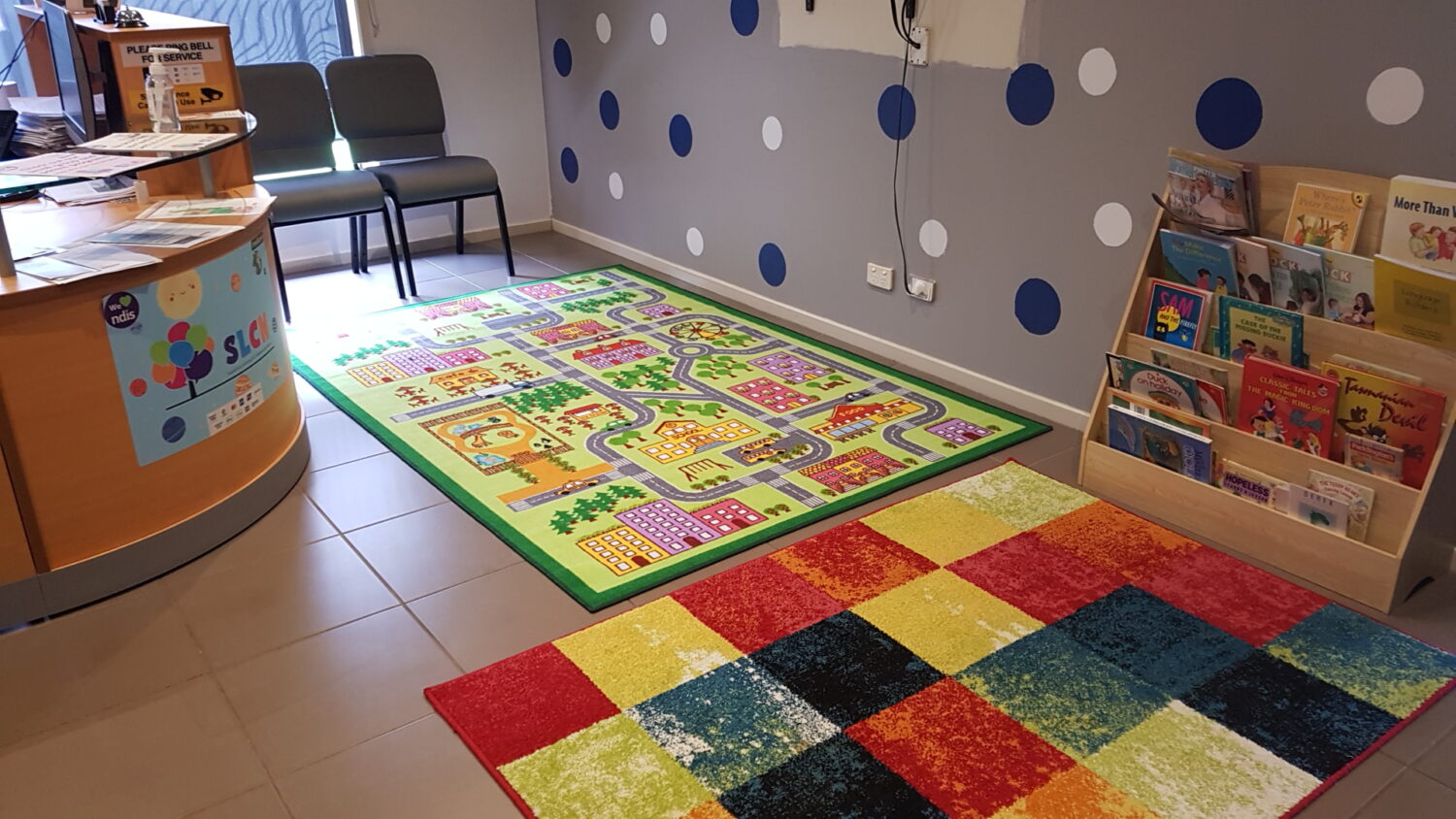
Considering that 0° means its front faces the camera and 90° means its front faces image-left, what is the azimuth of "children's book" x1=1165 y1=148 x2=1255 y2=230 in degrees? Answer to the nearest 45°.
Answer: approximately 45°

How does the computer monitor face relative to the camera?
to the viewer's left

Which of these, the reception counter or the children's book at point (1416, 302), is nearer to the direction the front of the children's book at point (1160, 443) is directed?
the reception counter

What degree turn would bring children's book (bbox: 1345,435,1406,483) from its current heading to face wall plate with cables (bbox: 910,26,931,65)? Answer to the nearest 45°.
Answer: approximately 90° to its right

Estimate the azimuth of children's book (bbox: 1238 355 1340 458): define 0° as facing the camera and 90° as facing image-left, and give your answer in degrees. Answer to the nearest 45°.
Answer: approximately 45°

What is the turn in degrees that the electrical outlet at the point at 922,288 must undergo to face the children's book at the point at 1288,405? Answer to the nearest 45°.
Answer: approximately 90° to its left

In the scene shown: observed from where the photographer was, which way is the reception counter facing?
facing the viewer and to the right of the viewer

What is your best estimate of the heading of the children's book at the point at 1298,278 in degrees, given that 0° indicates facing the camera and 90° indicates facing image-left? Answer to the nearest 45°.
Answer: approximately 45°
